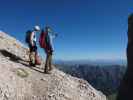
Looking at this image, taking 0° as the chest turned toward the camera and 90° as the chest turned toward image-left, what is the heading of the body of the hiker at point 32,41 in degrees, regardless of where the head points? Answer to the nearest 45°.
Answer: approximately 270°

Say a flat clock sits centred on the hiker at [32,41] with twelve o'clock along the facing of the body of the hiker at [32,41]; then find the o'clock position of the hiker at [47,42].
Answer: the hiker at [47,42] is roughly at 1 o'clock from the hiker at [32,41].
